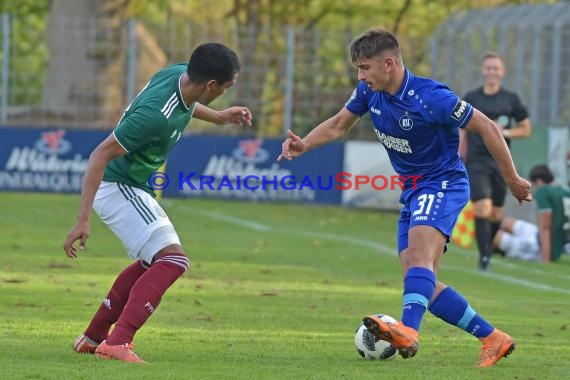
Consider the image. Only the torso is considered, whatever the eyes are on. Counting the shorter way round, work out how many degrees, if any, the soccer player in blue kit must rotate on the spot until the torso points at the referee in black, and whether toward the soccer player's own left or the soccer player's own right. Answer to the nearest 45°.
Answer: approximately 135° to the soccer player's own right

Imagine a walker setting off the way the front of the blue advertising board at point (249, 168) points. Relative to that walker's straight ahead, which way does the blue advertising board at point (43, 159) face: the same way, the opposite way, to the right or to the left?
the same way

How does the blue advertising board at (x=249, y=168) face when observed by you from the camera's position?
facing the viewer

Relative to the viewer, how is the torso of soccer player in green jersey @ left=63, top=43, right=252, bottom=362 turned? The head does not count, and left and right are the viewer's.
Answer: facing to the right of the viewer

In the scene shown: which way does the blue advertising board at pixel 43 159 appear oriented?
toward the camera

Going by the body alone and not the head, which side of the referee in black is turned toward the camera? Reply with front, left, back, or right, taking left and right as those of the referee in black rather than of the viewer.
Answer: front

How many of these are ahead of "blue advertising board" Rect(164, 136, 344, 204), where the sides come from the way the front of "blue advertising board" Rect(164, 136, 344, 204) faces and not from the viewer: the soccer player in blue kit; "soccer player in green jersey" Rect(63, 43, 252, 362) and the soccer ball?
3

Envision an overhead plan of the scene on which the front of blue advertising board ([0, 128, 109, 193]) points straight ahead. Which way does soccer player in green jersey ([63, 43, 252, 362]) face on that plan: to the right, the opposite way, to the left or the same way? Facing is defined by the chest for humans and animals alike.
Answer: to the left

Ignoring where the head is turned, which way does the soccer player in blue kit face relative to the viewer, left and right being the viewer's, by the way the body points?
facing the viewer and to the left of the viewer

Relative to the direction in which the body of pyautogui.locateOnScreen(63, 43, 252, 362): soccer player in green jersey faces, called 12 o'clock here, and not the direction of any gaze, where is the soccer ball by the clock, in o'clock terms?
The soccer ball is roughly at 12 o'clock from the soccer player in green jersey.

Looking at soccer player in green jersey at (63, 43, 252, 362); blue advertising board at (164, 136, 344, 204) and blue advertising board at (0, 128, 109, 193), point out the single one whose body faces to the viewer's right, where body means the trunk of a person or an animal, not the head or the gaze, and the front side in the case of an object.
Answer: the soccer player in green jersey

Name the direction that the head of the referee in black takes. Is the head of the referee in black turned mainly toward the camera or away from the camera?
toward the camera

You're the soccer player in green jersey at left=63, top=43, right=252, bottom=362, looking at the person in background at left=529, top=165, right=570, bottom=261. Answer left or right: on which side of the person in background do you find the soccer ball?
right

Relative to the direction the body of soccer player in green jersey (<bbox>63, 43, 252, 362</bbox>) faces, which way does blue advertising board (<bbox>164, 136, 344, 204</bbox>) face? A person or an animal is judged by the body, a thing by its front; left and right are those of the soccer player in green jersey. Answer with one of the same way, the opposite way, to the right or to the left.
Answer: to the right

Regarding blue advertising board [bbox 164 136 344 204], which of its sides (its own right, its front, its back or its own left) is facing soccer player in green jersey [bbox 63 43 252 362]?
front
